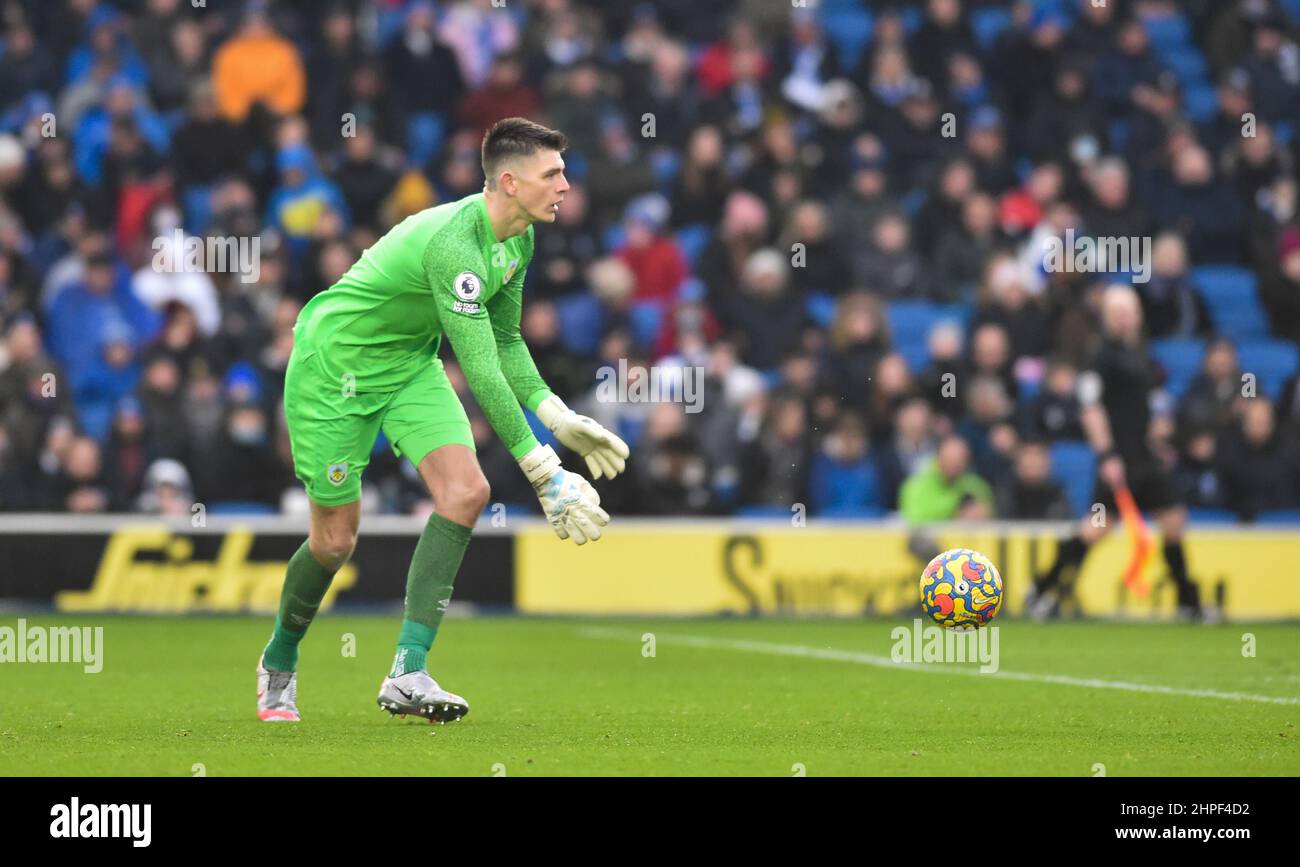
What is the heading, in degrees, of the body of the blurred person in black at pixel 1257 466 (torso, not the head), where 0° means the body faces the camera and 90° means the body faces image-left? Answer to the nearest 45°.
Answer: approximately 0°

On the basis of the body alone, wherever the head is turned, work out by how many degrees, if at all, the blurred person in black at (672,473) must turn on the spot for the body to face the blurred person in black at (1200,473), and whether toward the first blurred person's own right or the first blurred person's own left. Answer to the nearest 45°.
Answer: approximately 90° to the first blurred person's own left

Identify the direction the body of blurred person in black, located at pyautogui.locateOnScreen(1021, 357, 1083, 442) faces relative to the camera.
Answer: toward the camera

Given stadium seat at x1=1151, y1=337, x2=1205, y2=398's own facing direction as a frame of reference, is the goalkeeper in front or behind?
in front

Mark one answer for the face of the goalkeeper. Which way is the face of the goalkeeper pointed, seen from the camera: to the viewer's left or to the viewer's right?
to the viewer's right

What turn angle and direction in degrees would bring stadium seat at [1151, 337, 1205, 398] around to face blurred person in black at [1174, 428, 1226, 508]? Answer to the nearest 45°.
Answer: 0° — it already faces them

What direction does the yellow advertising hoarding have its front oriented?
toward the camera

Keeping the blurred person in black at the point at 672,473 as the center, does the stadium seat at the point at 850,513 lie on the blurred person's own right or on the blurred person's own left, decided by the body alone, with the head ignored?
on the blurred person's own left

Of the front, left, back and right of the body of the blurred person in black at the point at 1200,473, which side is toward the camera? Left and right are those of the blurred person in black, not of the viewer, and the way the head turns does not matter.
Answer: front

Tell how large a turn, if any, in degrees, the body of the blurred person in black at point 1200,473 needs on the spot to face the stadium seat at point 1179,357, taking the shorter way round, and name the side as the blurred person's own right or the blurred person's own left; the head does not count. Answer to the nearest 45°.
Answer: approximately 180°

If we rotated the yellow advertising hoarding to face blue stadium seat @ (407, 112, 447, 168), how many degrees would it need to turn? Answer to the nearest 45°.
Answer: approximately 135° to its right

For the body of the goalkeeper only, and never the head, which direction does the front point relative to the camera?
to the viewer's right

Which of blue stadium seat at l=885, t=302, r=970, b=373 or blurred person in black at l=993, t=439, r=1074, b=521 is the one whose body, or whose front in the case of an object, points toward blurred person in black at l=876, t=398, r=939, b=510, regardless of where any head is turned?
the blue stadium seat
